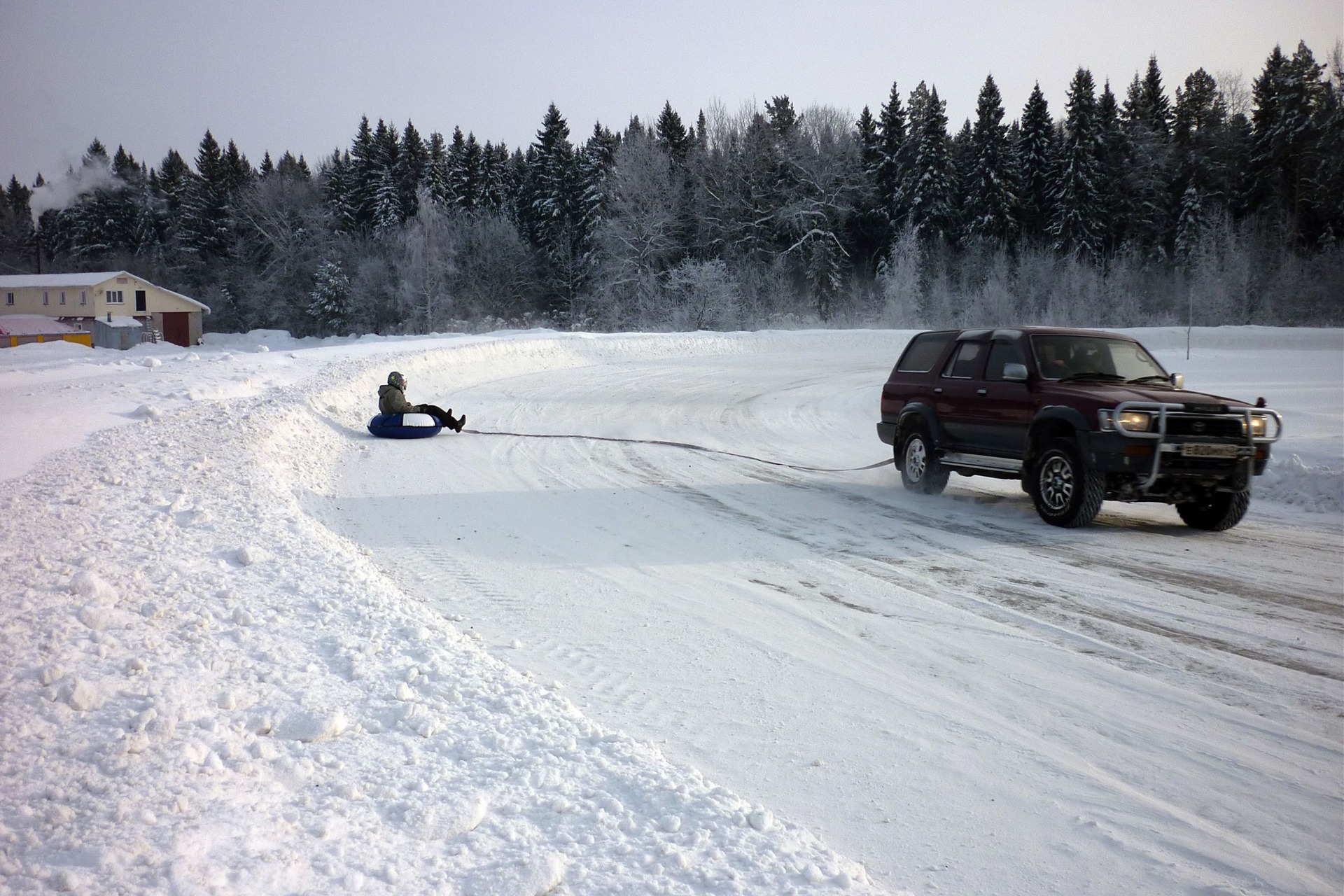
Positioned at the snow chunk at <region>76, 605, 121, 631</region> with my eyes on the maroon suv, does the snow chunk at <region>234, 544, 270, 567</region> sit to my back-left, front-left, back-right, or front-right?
front-left

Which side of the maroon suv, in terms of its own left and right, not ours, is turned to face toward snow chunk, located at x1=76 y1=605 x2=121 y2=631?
right

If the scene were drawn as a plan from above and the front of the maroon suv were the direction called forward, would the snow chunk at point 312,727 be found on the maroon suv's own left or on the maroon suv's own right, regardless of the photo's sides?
on the maroon suv's own right

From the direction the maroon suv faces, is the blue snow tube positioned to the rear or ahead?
to the rear

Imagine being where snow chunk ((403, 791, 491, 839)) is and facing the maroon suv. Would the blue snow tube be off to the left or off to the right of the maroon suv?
left

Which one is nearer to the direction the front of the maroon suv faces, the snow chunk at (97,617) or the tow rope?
the snow chunk

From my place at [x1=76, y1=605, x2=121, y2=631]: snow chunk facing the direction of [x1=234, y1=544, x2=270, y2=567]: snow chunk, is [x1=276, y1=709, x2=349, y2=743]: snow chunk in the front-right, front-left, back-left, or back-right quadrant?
back-right

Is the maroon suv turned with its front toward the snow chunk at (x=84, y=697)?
no

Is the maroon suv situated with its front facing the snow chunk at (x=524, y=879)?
no

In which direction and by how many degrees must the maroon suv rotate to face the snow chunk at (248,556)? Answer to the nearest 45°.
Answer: approximately 90° to its right

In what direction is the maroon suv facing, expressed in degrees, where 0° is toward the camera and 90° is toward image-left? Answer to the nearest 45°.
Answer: approximately 315°

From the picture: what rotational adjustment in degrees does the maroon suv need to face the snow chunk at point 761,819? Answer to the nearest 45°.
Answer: approximately 45° to its right

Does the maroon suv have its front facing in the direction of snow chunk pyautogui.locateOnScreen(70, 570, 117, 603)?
no
